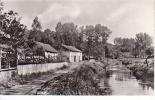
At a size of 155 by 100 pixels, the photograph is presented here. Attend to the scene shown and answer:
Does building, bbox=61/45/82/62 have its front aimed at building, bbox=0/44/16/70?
no

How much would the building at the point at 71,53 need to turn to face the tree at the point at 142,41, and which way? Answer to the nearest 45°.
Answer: approximately 45° to its left

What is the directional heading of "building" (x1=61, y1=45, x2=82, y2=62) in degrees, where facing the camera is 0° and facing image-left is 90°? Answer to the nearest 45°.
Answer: approximately 315°
